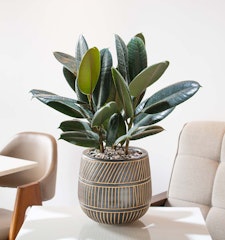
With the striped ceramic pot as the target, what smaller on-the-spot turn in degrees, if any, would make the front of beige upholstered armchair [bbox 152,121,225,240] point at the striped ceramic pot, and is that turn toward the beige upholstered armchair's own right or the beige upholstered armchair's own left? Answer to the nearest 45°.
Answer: approximately 45° to the beige upholstered armchair's own left

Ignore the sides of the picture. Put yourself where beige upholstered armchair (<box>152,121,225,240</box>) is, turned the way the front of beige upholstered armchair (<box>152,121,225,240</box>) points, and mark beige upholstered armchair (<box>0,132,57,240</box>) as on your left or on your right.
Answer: on your right

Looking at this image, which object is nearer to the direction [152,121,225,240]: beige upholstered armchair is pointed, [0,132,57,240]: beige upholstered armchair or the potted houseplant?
the potted houseplant

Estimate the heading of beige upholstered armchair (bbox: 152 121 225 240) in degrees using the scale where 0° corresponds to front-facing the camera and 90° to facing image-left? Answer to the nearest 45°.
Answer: approximately 45°

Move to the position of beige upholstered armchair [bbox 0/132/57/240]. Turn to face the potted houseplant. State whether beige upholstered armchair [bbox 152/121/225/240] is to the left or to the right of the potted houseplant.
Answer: left
